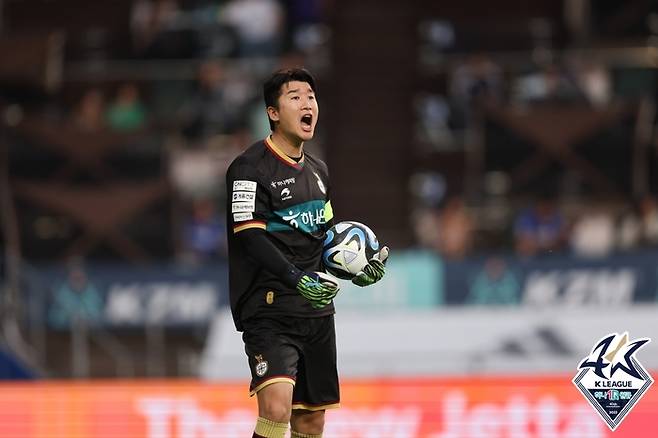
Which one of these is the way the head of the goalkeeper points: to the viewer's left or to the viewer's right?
to the viewer's right

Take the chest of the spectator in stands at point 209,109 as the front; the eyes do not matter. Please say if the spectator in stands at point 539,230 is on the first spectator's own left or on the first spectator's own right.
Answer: on the first spectator's own left

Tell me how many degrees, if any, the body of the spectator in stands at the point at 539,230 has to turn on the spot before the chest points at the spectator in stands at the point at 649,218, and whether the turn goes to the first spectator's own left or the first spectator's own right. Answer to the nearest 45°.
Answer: approximately 90° to the first spectator's own left

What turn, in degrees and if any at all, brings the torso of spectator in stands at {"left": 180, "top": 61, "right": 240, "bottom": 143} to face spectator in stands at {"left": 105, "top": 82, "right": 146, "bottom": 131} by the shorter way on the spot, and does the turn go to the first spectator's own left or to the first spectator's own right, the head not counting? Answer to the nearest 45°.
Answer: approximately 90° to the first spectator's own right

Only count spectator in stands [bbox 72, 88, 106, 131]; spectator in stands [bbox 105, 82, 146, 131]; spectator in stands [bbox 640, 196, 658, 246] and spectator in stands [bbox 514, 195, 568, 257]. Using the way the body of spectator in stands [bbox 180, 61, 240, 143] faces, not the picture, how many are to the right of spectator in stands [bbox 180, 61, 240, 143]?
2

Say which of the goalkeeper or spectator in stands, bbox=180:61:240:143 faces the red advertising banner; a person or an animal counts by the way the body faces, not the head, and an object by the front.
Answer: the spectator in stands

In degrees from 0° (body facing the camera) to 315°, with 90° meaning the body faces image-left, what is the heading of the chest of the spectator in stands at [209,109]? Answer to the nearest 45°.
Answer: approximately 0°

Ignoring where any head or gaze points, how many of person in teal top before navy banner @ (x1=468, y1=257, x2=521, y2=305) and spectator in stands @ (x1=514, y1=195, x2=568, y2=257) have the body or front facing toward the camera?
2
